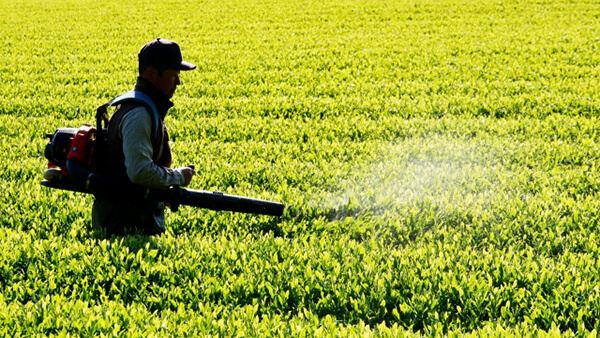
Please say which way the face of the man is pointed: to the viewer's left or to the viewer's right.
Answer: to the viewer's right

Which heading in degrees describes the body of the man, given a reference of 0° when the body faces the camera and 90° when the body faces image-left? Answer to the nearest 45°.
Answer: approximately 270°
